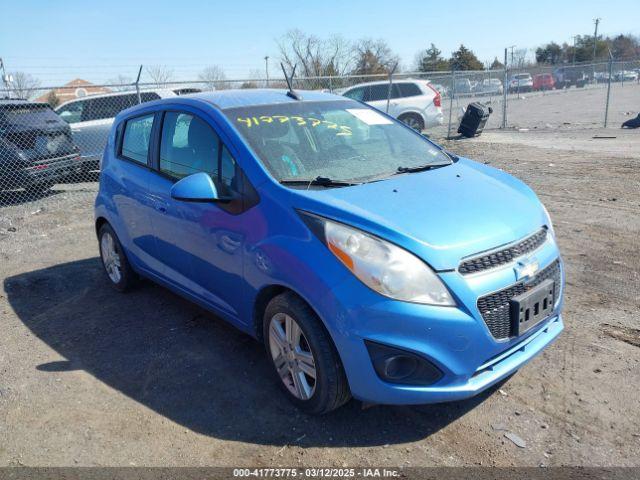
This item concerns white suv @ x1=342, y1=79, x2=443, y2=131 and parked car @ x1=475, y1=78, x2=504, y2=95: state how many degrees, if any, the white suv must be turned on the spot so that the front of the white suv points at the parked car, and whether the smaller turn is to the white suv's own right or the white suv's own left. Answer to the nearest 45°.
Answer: approximately 90° to the white suv's own right

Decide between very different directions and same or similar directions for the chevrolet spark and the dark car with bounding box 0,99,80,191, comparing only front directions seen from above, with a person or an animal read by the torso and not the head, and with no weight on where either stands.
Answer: very different directions

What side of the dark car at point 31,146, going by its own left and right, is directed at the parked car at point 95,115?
right

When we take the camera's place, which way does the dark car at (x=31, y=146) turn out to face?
facing away from the viewer and to the left of the viewer

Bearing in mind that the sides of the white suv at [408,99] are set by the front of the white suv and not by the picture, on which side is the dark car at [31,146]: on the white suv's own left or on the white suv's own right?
on the white suv's own left

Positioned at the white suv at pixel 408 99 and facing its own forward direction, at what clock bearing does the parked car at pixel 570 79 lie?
The parked car is roughly at 4 o'clock from the white suv.

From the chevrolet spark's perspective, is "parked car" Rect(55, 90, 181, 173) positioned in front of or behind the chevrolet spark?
behind
